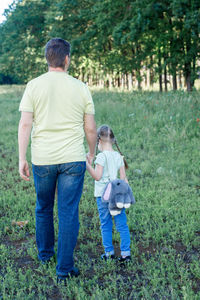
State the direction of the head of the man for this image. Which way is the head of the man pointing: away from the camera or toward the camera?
away from the camera

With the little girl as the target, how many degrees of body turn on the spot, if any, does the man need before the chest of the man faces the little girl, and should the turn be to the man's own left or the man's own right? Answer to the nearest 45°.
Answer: approximately 45° to the man's own right

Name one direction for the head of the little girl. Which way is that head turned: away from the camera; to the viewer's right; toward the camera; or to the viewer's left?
away from the camera

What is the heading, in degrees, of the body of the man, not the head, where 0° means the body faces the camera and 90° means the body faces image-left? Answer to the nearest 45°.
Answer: approximately 180°
